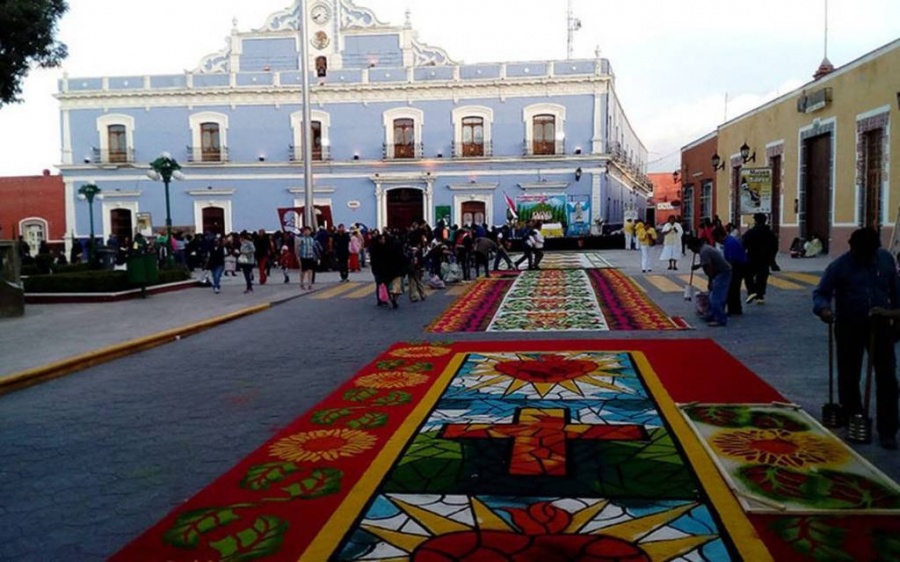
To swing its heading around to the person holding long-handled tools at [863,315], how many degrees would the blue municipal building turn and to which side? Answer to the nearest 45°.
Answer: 0° — it already faces them

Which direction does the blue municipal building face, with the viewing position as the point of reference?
facing the viewer

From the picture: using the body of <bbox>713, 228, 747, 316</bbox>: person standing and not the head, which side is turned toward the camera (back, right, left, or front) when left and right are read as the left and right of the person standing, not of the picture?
left

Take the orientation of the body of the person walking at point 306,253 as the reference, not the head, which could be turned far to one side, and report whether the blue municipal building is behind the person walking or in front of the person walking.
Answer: behind

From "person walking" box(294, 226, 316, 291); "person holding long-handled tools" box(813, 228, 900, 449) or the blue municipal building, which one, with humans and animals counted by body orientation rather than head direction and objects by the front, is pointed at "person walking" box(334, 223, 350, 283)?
the blue municipal building

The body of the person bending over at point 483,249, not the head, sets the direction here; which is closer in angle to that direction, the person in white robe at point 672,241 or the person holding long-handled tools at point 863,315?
the person in white robe

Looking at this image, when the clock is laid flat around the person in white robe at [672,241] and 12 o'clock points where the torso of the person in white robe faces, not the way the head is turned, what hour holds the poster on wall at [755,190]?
The poster on wall is roughly at 8 o'clock from the person in white robe.

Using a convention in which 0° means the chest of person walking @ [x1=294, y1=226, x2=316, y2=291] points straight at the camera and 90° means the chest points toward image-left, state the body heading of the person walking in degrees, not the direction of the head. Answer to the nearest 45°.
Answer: approximately 0°

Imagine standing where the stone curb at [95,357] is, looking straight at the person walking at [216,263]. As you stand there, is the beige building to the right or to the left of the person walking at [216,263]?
right
